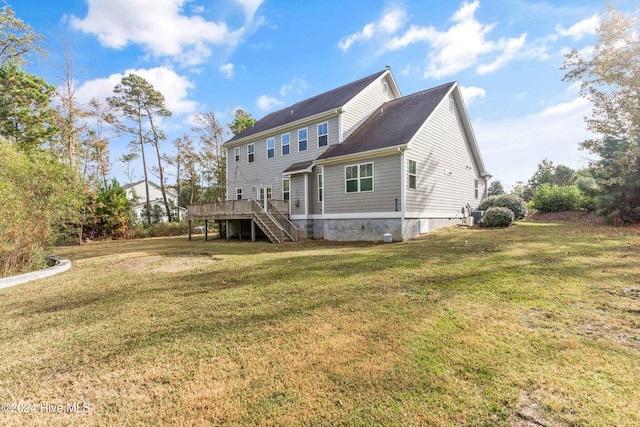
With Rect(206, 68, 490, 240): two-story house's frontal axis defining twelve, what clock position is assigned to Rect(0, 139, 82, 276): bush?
The bush is roughly at 6 o'clock from the two-story house.

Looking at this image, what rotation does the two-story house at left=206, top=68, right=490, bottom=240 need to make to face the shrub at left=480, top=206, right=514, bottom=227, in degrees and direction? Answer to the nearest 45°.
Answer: approximately 45° to its right

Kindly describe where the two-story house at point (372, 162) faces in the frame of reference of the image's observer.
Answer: facing away from the viewer and to the right of the viewer

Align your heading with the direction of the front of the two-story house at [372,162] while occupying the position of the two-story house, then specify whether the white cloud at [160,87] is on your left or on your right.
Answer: on your left

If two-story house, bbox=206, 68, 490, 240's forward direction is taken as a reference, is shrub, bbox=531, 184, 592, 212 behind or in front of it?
in front

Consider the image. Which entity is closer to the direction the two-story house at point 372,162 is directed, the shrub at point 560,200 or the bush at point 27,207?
the shrub

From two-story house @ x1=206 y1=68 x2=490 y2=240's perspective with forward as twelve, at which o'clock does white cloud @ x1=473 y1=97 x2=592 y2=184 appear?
The white cloud is roughly at 1 o'clock from the two-story house.
